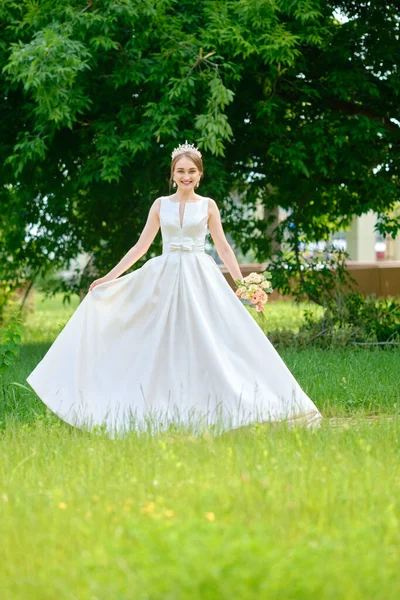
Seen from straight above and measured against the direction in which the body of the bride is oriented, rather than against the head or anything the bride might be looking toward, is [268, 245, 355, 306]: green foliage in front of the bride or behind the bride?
behind

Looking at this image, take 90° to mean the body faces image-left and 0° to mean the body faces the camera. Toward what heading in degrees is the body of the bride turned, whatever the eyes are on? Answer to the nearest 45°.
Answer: approximately 0°

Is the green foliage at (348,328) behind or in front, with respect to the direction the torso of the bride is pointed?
behind

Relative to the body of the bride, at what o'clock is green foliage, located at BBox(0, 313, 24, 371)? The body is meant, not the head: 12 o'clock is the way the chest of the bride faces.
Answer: The green foliage is roughly at 4 o'clock from the bride.

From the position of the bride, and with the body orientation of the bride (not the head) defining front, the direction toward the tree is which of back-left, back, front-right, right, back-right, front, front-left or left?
back
